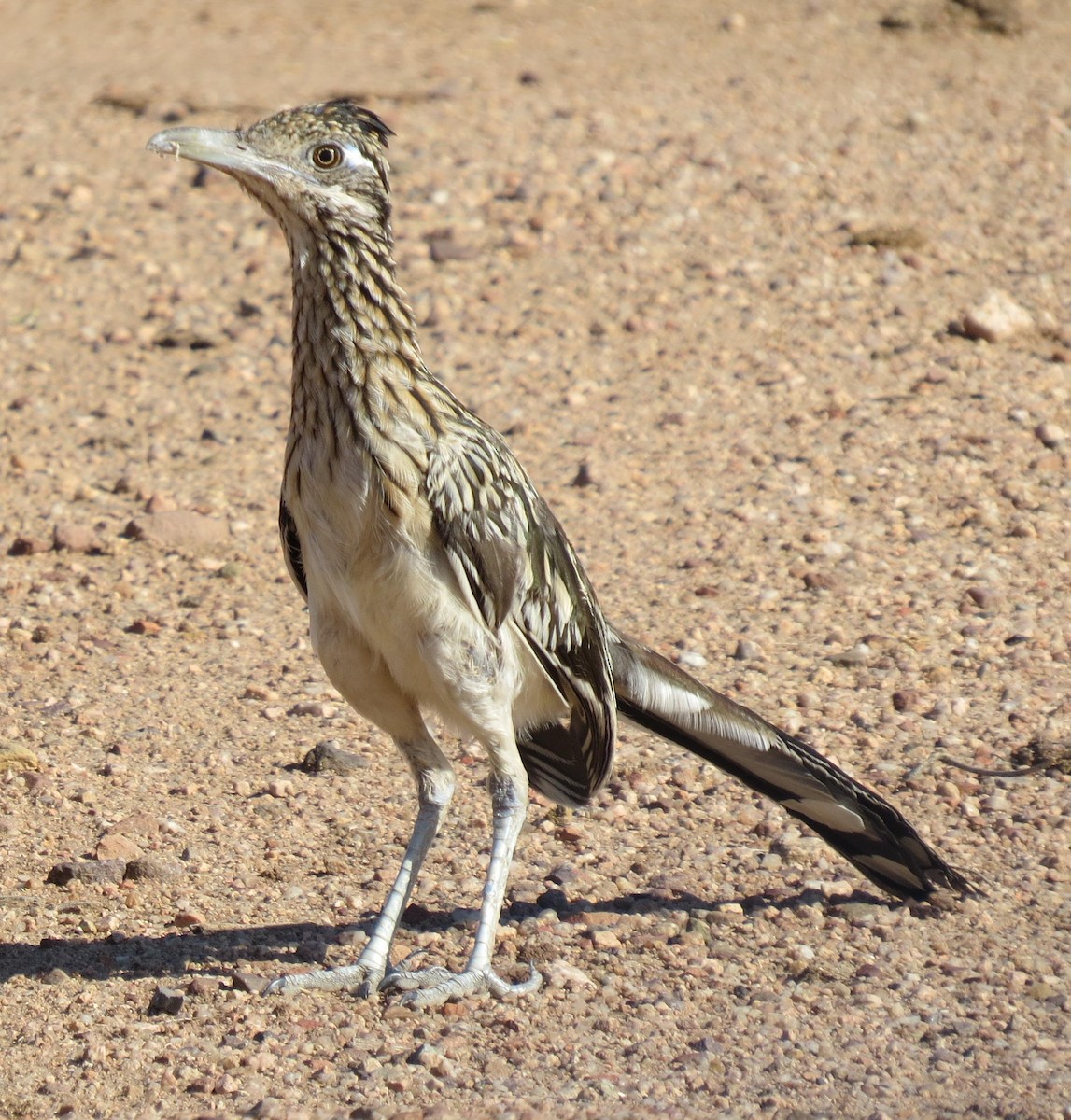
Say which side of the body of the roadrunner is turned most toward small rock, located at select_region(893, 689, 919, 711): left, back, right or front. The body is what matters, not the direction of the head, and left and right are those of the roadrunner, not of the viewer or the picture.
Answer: back

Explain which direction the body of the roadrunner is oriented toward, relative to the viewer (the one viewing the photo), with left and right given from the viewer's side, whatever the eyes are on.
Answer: facing the viewer and to the left of the viewer

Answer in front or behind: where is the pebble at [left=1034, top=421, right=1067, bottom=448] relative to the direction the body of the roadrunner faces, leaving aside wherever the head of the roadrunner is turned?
behind

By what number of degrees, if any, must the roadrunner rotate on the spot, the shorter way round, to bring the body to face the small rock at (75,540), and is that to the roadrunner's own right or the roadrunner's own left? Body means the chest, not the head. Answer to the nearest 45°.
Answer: approximately 90° to the roadrunner's own right

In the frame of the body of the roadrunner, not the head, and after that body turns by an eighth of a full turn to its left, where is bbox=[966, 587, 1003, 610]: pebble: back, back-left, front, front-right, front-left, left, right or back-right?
back-left

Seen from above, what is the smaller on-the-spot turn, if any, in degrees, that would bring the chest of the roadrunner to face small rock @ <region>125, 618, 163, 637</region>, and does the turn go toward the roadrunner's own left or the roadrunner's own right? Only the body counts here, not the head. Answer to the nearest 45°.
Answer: approximately 90° to the roadrunner's own right

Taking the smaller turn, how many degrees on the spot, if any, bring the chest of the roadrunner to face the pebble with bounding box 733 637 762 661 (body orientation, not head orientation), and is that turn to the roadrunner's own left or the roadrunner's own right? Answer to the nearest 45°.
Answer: approximately 180°

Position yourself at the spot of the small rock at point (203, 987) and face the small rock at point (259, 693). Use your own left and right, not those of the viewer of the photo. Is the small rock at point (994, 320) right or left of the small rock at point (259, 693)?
right
